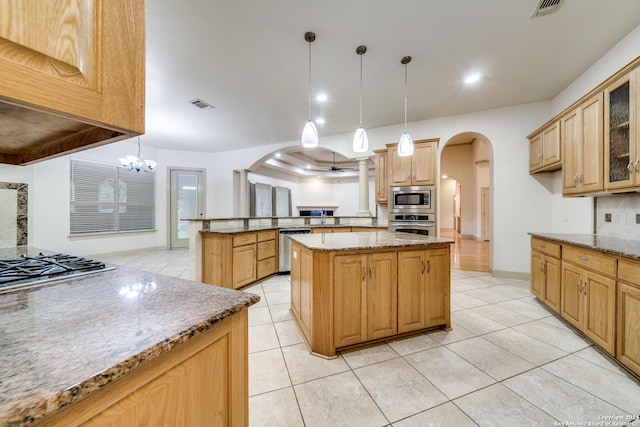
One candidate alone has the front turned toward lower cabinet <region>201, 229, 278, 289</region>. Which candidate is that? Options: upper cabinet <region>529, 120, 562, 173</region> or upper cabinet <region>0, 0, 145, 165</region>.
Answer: upper cabinet <region>529, 120, 562, 173</region>

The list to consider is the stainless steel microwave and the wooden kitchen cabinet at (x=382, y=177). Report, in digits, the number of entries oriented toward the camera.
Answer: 2

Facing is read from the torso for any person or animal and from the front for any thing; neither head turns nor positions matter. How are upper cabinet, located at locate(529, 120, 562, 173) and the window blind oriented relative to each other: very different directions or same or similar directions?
very different directions

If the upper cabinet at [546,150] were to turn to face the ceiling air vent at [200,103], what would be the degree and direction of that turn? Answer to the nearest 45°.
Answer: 0° — it already faces it

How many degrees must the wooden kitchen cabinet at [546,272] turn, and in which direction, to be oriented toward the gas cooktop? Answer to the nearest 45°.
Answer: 0° — it already faces it

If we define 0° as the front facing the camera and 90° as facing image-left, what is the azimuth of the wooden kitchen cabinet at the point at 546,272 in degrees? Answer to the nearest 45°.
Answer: approximately 45°

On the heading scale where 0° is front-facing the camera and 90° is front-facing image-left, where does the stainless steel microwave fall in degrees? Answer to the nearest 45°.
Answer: approximately 0°

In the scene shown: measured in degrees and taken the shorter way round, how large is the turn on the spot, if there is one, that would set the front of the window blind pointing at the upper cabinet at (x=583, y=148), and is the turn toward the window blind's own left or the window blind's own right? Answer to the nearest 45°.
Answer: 0° — it already faces it
